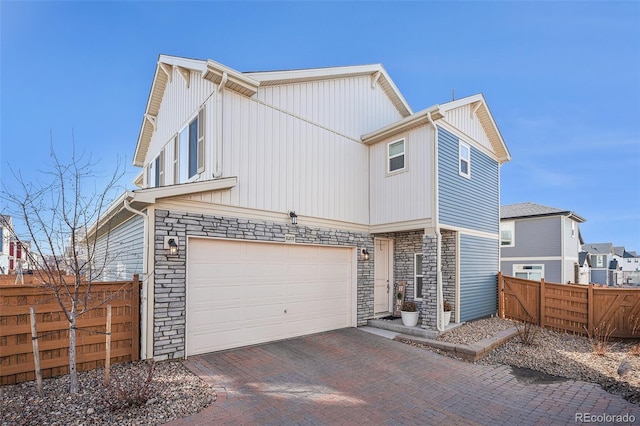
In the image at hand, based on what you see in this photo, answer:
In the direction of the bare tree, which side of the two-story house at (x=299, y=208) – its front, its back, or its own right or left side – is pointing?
right

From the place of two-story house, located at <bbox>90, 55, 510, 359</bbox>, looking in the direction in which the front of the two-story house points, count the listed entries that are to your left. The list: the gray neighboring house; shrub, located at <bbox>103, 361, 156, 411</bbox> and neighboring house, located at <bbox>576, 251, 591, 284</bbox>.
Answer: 2

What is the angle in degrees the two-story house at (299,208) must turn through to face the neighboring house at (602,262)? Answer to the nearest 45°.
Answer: approximately 90° to its left

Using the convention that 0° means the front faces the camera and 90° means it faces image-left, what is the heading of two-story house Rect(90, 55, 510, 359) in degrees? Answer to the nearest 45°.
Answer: approximately 315°
